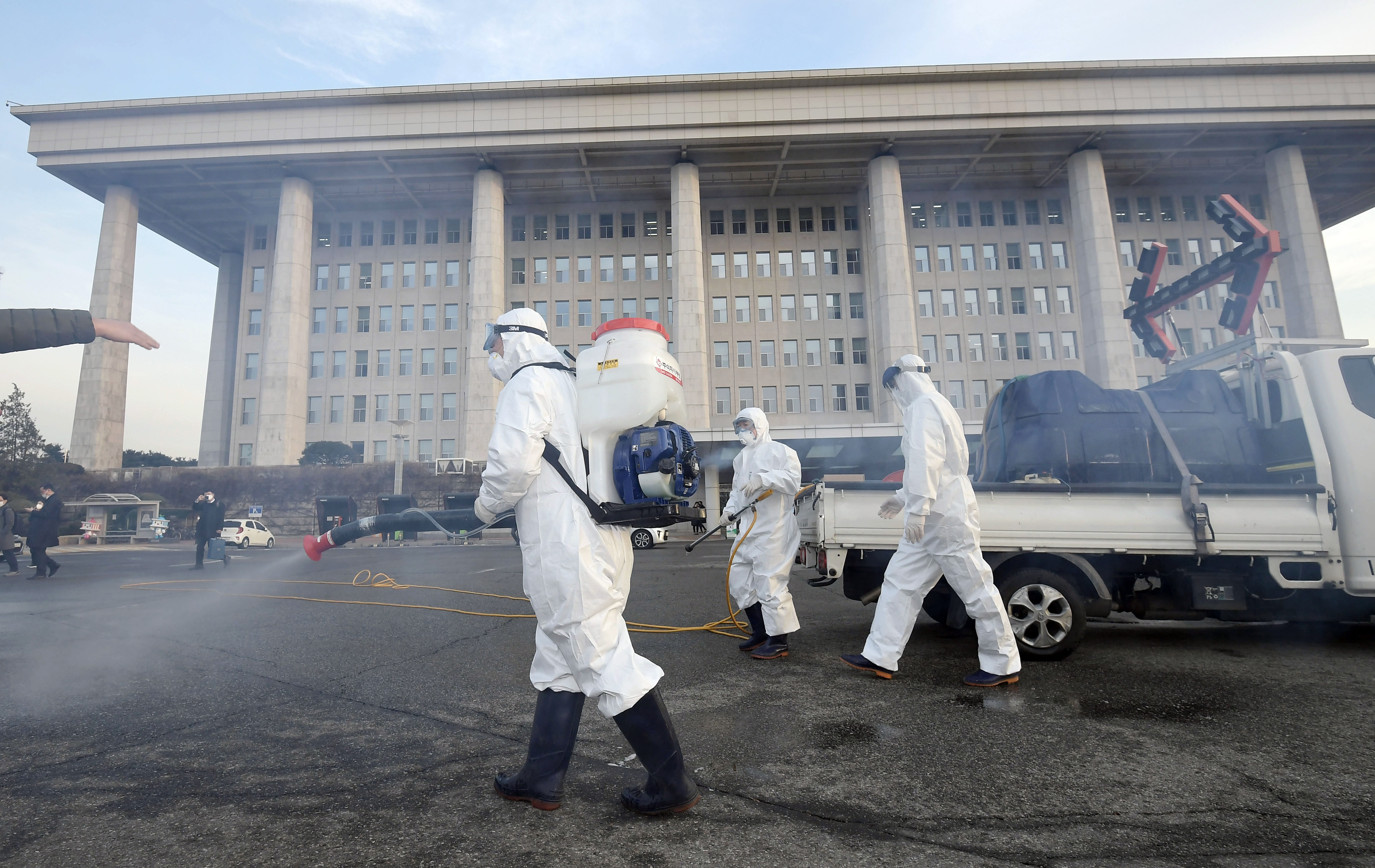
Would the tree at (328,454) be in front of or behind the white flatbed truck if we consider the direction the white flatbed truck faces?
behind

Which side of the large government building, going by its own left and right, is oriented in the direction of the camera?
front

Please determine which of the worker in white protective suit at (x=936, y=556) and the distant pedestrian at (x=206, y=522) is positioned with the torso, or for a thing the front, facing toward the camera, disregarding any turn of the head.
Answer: the distant pedestrian

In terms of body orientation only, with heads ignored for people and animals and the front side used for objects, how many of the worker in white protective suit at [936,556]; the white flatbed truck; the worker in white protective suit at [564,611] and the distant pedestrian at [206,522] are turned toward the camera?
1

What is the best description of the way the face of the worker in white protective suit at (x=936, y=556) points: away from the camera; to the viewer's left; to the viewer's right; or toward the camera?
to the viewer's left

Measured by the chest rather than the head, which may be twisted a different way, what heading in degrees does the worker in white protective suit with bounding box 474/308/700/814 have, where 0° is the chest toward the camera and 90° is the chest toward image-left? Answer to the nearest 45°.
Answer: approximately 90°

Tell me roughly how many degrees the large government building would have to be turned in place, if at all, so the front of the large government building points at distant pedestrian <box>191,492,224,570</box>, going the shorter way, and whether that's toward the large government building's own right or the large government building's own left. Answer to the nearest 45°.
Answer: approximately 45° to the large government building's own right

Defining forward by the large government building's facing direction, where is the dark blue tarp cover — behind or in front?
in front

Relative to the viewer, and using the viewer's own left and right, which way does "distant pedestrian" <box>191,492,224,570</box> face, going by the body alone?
facing the viewer

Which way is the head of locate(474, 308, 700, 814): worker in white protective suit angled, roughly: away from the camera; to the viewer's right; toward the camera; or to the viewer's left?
to the viewer's left

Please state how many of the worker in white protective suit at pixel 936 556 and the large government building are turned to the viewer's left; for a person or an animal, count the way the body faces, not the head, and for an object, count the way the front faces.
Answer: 1

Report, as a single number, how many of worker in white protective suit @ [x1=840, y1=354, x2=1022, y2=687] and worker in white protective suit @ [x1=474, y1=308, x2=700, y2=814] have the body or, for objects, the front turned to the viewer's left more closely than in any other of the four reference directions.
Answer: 2

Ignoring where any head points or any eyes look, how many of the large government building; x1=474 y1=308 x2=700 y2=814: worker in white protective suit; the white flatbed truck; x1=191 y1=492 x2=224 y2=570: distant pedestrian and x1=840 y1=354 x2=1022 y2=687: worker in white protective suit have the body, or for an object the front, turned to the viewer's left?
2

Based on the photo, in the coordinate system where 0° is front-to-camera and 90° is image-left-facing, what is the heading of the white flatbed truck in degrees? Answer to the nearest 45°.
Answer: approximately 270°

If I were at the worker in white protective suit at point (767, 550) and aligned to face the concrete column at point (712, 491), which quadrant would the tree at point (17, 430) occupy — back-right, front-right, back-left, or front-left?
front-left

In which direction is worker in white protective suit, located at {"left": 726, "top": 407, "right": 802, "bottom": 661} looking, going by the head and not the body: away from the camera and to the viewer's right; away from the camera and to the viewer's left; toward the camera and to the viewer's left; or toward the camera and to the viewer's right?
toward the camera and to the viewer's left

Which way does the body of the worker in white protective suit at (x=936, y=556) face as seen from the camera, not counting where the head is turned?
to the viewer's left

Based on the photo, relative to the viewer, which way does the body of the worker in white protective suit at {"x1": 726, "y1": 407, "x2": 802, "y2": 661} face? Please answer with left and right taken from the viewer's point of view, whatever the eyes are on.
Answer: facing the viewer and to the left of the viewer
